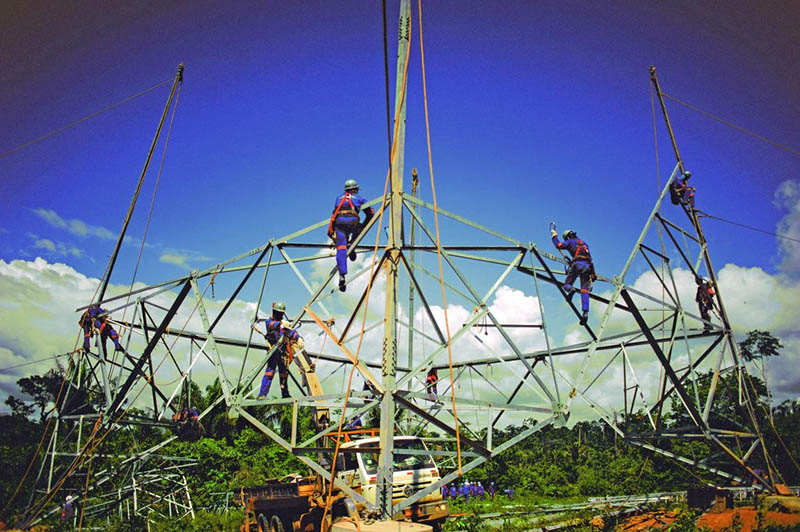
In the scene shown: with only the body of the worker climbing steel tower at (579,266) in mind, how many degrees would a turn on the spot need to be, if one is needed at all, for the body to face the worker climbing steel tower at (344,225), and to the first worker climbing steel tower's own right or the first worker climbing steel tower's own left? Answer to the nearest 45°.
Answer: approximately 90° to the first worker climbing steel tower's own left

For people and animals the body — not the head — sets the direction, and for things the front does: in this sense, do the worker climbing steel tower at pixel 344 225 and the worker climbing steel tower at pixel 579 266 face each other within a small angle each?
no

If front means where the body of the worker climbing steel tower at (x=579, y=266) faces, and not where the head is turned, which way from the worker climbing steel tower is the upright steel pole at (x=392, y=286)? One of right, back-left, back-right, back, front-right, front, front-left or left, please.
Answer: left

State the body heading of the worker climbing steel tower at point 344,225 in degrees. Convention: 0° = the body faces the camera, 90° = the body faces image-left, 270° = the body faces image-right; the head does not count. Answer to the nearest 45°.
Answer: approximately 180°

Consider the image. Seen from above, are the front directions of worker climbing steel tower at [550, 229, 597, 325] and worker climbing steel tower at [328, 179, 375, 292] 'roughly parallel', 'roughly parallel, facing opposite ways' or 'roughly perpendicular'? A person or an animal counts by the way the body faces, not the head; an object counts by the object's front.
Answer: roughly parallel

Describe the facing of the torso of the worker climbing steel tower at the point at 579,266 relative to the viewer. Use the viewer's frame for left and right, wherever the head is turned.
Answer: facing away from the viewer and to the left of the viewer

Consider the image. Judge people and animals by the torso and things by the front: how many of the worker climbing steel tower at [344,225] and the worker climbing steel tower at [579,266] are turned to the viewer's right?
0

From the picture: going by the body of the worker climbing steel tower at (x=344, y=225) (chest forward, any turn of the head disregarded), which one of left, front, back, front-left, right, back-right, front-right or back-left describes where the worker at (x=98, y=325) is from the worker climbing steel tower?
front-left
